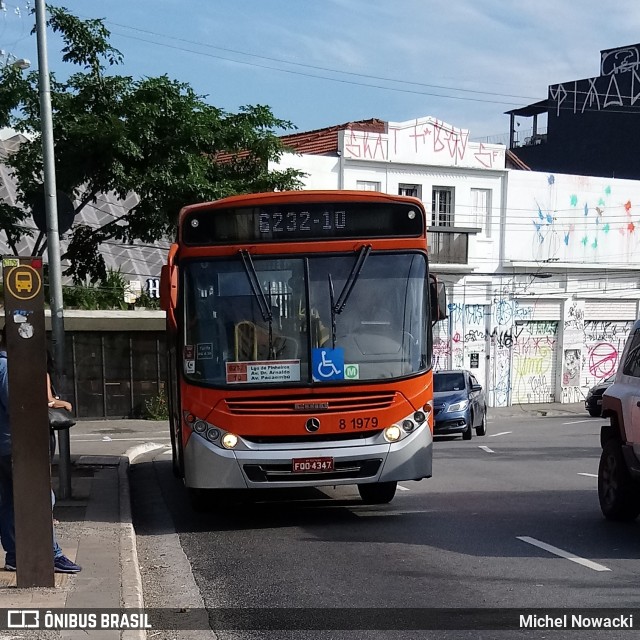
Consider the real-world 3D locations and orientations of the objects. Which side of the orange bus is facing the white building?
back

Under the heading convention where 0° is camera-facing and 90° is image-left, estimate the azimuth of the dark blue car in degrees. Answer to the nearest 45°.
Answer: approximately 45°

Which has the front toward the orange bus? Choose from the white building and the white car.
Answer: the white building

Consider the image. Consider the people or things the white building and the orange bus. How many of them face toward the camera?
2

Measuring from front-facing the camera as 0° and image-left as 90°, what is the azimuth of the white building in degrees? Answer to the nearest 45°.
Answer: approximately 0°
